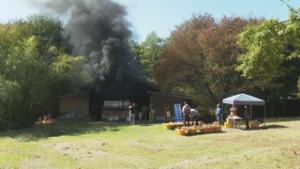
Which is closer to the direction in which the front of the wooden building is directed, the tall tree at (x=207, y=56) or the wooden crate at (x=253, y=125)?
the wooden crate

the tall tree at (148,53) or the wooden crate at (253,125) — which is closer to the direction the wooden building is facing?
the wooden crate

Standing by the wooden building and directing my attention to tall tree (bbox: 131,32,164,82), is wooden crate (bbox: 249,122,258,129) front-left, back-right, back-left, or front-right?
back-right

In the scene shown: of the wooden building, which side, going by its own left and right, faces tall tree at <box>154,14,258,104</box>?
left

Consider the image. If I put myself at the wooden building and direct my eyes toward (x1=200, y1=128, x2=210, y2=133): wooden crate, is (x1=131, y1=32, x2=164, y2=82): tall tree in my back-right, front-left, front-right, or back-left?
back-left

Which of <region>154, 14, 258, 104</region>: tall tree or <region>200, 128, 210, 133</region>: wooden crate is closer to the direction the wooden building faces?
the wooden crate

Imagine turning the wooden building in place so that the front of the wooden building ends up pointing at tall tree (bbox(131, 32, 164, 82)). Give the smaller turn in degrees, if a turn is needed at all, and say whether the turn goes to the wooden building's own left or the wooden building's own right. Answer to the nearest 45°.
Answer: approximately 180°

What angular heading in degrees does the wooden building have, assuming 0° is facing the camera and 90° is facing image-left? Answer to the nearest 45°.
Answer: approximately 0°
